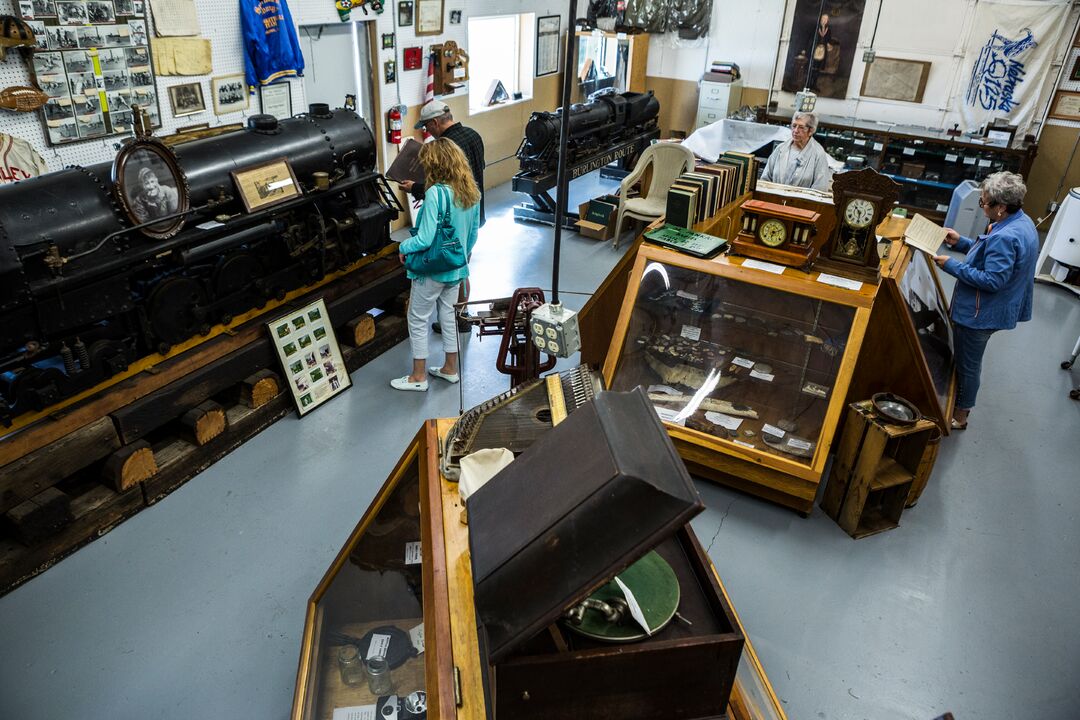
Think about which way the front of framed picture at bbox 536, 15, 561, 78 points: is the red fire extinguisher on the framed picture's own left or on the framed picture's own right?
on the framed picture's own right

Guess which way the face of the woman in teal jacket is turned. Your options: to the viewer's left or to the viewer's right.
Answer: to the viewer's left

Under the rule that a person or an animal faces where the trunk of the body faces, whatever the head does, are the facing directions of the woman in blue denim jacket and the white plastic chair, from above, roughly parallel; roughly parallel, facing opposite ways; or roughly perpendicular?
roughly perpendicular

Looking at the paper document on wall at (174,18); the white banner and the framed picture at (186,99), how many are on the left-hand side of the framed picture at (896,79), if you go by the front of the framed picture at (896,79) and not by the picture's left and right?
1

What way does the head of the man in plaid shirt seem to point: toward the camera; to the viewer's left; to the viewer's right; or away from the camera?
to the viewer's left

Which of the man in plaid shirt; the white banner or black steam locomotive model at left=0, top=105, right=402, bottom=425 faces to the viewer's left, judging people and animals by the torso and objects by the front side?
the man in plaid shirt

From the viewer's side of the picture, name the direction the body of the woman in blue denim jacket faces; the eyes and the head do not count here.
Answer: to the viewer's left

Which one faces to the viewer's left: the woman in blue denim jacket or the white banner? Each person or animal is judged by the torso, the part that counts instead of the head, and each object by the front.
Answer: the woman in blue denim jacket

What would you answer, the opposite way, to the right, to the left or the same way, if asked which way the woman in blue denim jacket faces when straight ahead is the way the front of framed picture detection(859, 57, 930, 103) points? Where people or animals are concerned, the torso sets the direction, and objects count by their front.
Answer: to the right

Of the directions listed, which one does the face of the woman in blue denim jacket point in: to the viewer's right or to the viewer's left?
to the viewer's left

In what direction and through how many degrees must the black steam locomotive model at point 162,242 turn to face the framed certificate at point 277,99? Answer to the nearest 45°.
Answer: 0° — it already faces it

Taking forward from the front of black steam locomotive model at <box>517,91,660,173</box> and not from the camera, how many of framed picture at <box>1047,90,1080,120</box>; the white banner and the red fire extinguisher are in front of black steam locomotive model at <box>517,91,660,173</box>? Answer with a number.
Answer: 1

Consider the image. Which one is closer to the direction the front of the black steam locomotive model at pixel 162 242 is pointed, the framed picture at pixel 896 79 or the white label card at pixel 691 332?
the framed picture

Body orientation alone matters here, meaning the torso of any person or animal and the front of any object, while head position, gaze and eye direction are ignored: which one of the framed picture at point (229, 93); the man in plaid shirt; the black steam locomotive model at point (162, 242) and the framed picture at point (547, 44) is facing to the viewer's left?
the man in plaid shirt
